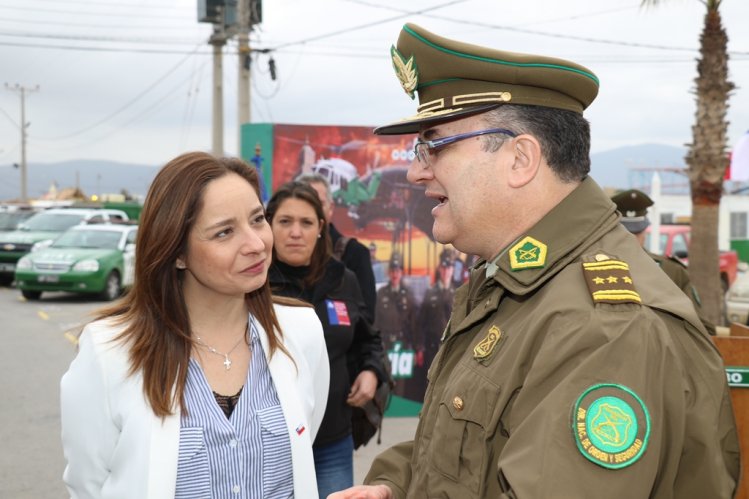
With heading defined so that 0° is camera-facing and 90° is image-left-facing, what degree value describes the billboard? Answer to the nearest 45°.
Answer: approximately 0°

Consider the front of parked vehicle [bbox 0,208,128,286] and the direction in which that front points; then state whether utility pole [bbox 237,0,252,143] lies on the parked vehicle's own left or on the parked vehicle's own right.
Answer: on the parked vehicle's own left

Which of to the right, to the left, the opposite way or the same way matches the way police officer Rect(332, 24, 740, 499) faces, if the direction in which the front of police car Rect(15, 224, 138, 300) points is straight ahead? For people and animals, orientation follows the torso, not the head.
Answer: to the right

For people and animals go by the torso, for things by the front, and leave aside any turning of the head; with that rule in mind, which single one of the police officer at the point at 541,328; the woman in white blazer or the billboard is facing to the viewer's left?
the police officer

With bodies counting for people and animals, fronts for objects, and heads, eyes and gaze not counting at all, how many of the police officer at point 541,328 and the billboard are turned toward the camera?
1

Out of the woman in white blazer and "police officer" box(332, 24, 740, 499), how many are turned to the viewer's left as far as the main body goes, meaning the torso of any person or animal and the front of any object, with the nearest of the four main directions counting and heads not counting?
1

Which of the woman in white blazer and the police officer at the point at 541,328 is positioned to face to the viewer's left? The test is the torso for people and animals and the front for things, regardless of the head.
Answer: the police officer

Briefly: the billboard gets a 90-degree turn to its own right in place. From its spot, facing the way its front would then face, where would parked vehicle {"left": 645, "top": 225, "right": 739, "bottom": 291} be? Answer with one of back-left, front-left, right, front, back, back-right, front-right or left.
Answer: back-right

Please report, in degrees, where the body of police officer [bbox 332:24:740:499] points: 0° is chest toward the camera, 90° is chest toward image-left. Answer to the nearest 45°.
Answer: approximately 90°

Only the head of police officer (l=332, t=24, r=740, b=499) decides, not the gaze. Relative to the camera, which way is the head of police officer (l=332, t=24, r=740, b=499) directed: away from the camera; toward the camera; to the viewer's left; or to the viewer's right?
to the viewer's left

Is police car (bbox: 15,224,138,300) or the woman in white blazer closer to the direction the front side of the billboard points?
the woman in white blazer
